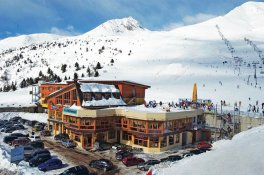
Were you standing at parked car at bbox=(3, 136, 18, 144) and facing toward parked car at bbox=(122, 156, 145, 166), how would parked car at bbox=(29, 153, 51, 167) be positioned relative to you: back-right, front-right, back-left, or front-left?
front-right

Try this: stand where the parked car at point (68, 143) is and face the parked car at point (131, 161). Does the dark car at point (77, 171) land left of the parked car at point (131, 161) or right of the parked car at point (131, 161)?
right

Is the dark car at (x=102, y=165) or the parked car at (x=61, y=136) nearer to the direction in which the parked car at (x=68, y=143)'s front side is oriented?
the dark car

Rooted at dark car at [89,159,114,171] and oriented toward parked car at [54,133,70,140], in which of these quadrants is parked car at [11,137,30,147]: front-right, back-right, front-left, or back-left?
front-left

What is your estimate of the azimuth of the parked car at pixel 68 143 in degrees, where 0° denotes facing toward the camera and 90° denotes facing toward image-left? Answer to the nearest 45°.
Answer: approximately 315°

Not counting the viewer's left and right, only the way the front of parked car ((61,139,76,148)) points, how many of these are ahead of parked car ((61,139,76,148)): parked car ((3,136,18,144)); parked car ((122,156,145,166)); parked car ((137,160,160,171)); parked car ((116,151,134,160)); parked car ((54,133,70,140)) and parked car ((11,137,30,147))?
3

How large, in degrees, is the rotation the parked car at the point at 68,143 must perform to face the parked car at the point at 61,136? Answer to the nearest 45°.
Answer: approximately 135° to its left

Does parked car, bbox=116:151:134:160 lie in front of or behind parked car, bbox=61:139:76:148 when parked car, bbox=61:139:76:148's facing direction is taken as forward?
in front

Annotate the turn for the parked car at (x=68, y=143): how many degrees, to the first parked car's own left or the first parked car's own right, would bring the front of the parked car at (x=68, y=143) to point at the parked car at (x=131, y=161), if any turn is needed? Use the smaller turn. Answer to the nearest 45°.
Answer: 0° — it already faces it

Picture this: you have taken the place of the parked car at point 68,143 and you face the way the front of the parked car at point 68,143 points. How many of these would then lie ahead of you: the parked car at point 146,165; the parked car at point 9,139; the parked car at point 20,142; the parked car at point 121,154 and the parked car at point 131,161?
3
